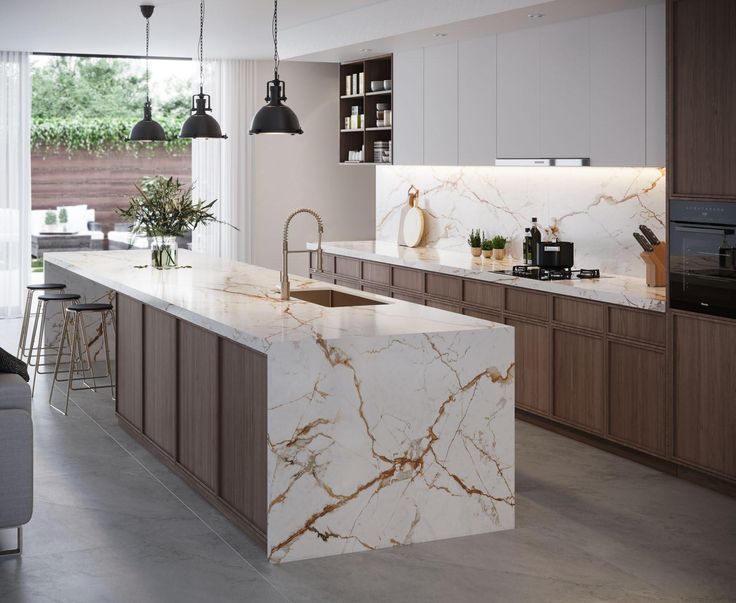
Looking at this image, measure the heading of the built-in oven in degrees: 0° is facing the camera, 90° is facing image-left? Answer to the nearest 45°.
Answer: approximately 45°

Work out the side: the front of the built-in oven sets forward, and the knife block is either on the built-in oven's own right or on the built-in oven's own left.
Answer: on the built-in oven's own right

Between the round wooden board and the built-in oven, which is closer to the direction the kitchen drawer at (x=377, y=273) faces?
the built-in oven

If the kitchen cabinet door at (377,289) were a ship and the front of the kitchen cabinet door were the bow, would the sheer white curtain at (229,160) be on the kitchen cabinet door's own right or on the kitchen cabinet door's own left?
on the kitchen cabinet door's own right

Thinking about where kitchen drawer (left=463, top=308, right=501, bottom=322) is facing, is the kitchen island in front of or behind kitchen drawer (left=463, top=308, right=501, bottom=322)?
in front

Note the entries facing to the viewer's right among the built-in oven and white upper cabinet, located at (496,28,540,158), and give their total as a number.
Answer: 0

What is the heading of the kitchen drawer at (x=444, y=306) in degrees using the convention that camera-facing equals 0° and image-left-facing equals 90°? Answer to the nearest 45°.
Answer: approximately 45°

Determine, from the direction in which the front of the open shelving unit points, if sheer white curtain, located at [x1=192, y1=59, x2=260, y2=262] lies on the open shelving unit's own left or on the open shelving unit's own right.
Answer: on the open shelving unit's own right
